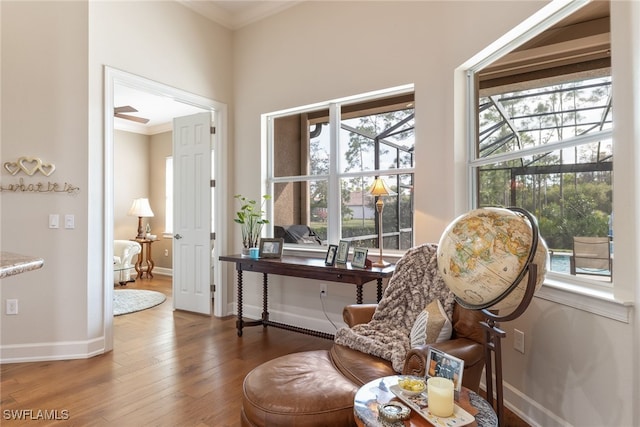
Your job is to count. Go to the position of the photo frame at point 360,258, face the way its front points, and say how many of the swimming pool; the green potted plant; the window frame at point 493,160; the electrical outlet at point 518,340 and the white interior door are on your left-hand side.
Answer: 3

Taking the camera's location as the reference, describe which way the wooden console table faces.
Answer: facing the viewer and to the left of the viewer

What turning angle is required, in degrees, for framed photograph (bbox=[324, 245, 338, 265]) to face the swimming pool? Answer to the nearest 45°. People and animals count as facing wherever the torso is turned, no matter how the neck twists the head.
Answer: approximately 90° to its left

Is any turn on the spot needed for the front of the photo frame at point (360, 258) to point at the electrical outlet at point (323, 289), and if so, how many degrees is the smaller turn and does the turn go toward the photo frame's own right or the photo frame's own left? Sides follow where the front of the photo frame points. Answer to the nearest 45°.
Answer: approximately 90° to the photo frame's own right

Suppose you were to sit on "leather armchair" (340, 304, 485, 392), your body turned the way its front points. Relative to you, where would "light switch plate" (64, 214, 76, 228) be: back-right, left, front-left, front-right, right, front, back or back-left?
front-right

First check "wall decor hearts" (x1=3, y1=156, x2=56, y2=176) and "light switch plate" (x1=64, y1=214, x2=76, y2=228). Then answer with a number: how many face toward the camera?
2

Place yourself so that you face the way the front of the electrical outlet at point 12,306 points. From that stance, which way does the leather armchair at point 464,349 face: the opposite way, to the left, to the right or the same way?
to the right

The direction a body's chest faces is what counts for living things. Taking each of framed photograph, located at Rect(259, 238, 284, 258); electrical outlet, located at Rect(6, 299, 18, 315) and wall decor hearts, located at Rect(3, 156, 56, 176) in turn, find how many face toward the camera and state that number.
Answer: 3

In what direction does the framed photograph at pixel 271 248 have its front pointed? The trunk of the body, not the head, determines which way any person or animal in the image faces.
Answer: toward the camera

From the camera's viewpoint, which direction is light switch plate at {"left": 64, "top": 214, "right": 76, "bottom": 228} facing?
toward the camera

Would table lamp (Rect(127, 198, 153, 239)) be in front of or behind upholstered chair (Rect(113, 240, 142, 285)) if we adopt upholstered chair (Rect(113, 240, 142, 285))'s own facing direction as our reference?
behind

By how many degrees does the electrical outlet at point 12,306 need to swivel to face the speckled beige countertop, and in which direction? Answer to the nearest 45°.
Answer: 0° — it already faces it

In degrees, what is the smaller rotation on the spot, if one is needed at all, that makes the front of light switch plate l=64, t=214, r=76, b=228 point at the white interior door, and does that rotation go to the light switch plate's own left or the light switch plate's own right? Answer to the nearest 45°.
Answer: approximately 135° to the light switch plate's own left

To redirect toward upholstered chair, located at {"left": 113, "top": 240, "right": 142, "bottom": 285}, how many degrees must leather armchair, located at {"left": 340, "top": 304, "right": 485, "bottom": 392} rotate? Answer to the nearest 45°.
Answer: approximately 90° to its right

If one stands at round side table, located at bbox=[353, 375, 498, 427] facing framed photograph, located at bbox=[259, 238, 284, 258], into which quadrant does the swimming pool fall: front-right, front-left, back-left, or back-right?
front-right

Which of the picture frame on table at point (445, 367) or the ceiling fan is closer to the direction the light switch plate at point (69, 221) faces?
the picture frame on table

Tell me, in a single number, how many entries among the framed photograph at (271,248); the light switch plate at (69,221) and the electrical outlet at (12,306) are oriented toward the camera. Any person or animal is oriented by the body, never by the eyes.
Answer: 3
